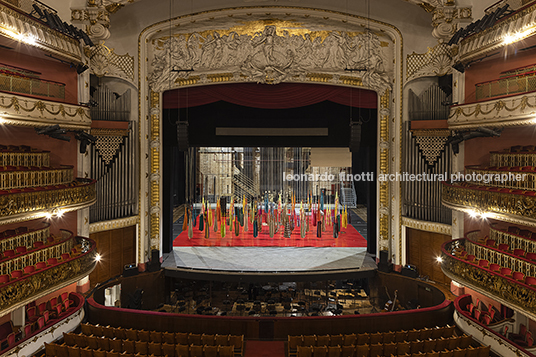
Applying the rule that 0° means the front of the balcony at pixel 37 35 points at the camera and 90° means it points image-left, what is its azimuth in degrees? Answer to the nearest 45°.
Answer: approximately 315°

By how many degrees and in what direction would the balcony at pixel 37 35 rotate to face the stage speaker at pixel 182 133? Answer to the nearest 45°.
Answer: approximately 45° to its left

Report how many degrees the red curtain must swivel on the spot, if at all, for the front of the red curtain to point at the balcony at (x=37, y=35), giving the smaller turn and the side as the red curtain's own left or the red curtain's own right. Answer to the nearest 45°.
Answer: approximately 45° to the red curtain's own right

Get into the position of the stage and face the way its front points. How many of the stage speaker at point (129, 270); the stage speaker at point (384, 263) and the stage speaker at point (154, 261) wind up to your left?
1

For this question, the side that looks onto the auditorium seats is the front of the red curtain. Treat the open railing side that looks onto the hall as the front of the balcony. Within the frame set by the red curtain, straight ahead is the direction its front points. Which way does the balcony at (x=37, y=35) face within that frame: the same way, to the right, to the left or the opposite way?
to the left

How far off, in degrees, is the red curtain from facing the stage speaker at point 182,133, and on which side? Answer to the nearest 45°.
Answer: approximately 45° to its right

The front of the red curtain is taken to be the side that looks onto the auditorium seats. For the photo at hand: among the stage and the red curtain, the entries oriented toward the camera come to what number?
2

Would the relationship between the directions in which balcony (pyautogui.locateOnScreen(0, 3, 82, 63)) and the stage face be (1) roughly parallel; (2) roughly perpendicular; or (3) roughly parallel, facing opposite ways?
roughly perpendicular

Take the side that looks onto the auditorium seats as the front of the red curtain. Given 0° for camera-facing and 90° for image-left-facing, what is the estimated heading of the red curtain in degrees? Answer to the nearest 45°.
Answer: approximately 0°

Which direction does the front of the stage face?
toward the camera
